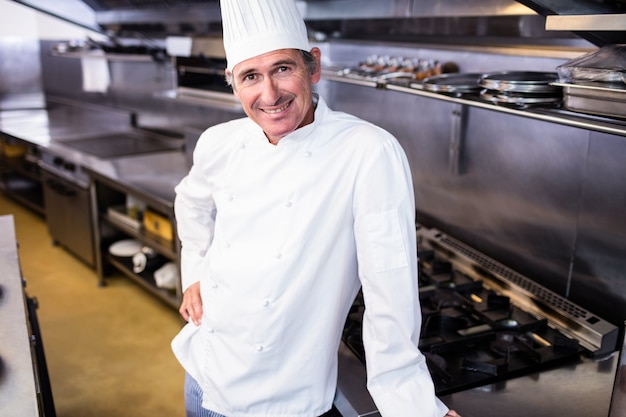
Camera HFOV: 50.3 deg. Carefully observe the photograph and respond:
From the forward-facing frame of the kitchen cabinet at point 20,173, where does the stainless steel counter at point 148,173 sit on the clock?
The stainless steel counter is roughly at 10 o'clock from the kitchen cabinet.

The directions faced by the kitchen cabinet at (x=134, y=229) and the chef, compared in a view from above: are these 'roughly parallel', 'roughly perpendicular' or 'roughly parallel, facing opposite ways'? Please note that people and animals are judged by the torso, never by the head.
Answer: roughly parallel

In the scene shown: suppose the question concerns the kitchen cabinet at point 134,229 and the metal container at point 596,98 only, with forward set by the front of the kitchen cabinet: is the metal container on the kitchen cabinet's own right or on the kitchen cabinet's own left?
on the kitchen cabinet's own left

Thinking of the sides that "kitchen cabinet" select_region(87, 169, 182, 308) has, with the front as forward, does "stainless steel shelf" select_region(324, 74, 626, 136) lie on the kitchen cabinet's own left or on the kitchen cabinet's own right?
on the kitchen cabinet's own left

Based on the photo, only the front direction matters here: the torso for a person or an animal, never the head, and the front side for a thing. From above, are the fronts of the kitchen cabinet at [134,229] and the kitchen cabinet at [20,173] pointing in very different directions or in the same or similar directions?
same or similar directions

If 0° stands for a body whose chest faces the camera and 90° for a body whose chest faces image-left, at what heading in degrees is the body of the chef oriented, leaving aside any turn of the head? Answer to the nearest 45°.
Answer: approximately 45°
